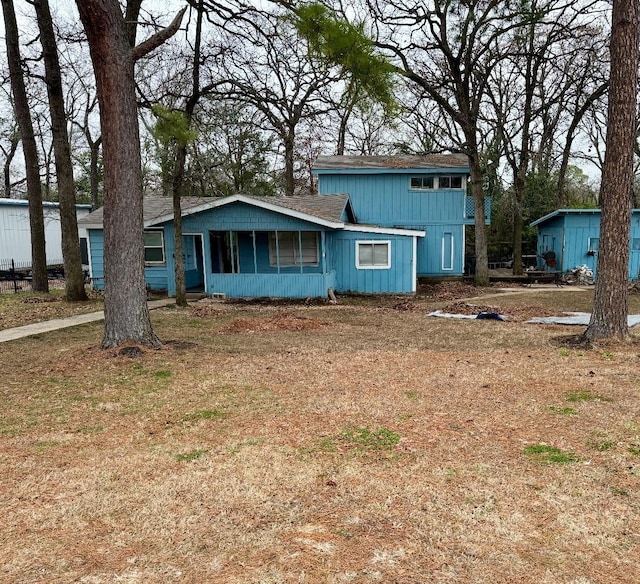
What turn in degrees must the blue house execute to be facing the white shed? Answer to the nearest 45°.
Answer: approximately 135° to its right

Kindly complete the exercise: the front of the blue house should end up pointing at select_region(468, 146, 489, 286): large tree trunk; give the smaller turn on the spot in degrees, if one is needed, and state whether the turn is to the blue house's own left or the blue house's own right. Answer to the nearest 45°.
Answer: approximately 90° to the blue house's own left

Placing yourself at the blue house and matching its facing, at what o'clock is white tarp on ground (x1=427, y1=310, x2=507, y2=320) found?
The white tarp on ground is roughly at 11 o'clock from the blue house.

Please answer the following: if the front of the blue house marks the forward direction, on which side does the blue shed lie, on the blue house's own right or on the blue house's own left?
on the blue house's own left

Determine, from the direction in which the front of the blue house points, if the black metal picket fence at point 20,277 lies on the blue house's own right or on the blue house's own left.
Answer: on the blue house's own right

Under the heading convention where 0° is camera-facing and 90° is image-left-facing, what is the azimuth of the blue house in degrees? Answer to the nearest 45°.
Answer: approximately 0°

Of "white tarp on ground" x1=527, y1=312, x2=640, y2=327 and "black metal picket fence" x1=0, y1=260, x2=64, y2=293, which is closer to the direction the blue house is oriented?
the white tarp on ground
